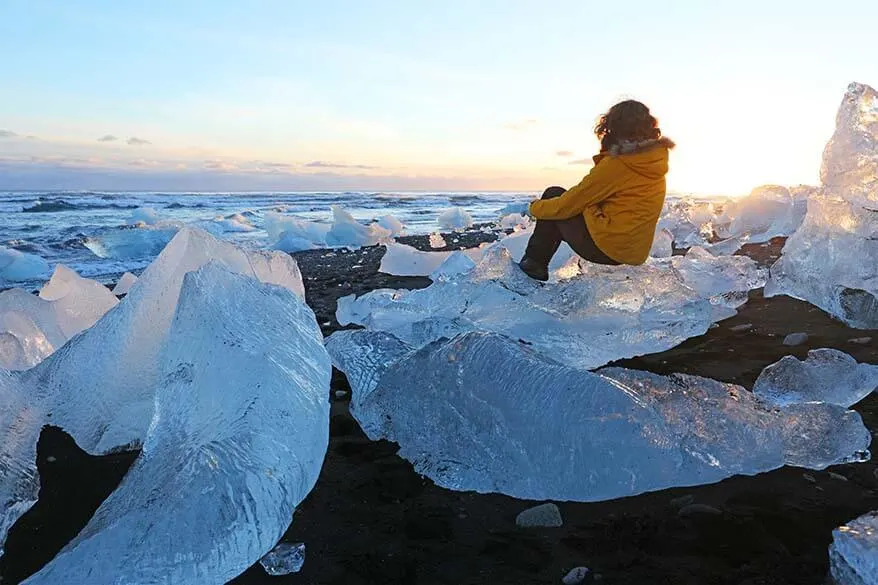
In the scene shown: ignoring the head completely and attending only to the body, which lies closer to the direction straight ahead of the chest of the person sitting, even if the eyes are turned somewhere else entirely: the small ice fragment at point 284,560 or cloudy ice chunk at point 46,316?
the cloudy ice chunk

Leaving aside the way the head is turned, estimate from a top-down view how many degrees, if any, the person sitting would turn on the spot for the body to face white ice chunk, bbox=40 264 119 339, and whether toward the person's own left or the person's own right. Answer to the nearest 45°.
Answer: approximately 90° to the person's own left

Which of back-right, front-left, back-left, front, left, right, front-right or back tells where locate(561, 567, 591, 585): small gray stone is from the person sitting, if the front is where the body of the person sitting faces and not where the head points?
back-left

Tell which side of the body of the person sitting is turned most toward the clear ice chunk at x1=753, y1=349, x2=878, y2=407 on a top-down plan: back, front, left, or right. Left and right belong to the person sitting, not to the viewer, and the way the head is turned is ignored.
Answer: back

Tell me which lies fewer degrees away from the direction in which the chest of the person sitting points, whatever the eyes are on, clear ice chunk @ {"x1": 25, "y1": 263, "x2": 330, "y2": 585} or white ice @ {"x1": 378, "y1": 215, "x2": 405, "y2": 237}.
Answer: the white ice

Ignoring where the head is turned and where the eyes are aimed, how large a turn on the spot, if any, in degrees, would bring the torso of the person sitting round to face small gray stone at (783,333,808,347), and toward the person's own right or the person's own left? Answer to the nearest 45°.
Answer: approximately 135° to the person's own right

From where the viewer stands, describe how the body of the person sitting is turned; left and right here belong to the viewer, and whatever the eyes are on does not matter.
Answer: facing away from the viewer and to the left of the viewer

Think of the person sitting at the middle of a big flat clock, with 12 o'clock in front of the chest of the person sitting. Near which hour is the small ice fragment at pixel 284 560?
The small ice fragment is roughly at 8 o'clock from the person sitting.

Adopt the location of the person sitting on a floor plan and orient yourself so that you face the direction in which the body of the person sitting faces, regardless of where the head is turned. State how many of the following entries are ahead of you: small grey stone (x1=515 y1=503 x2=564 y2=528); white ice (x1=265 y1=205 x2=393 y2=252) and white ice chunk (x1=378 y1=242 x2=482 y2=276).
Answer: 2

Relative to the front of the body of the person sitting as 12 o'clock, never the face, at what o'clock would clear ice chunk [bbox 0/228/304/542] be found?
The clear ice chunk is roughly at 9 o'clock from the person sitting.

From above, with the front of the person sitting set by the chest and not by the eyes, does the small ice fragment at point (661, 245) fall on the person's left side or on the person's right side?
on the person's right side

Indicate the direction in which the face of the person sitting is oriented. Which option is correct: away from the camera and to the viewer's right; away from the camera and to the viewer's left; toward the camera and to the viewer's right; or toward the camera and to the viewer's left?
away from the camera and to the viewer's left

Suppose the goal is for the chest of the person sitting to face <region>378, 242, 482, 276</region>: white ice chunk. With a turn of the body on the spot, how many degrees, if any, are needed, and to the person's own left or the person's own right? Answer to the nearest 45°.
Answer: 0° — they already face it
